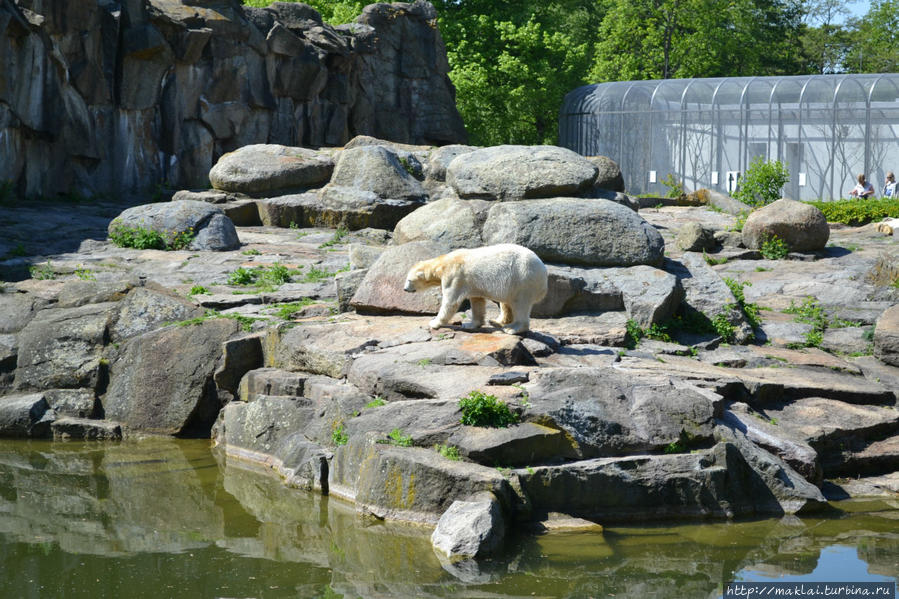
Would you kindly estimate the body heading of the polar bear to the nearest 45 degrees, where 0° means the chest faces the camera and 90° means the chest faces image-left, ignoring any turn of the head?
approximately 90°

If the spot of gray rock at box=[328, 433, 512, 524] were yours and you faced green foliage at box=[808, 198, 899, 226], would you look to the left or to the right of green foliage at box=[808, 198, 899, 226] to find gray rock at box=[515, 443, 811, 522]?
right

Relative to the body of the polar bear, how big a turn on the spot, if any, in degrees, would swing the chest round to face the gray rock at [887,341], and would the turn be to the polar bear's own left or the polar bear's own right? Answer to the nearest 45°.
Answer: approximately 180°

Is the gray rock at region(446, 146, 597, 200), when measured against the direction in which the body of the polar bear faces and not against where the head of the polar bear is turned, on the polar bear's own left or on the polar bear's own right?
on the polar bear's own right

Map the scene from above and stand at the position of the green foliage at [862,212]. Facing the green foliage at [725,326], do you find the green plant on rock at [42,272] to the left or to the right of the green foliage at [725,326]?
right

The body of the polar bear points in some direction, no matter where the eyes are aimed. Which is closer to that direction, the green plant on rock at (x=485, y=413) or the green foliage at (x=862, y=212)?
the green plant on rock

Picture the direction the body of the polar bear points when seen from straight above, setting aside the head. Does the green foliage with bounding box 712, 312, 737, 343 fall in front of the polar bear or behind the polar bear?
behind

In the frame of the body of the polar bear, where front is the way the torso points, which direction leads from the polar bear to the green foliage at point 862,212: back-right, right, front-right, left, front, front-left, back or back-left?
back-right

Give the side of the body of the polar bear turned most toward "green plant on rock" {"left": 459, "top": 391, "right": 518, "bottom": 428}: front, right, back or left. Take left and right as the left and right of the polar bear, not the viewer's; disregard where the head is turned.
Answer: left

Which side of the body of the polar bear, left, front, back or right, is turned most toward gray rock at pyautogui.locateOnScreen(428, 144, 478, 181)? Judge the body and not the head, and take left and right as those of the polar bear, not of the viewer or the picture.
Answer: right

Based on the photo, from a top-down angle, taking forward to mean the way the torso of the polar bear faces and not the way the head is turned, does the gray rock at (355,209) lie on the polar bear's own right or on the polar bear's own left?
on the polar bear's own right

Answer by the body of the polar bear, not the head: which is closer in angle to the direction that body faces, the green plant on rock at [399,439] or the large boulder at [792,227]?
the green plant on rock
